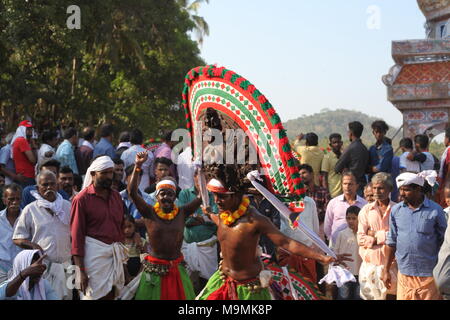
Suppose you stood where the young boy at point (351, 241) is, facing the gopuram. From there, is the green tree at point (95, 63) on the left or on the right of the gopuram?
left

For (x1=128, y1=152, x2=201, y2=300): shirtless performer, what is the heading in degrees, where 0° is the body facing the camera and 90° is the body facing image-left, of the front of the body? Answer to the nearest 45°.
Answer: approximately 0°

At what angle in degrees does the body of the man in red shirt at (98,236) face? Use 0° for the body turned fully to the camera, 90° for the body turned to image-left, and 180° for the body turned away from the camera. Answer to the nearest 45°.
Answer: approximately 315°

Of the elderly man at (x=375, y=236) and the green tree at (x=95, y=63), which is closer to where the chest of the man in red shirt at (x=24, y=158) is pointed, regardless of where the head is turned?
the elderly man

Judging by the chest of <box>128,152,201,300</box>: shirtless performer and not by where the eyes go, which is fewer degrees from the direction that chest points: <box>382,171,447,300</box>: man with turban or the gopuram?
the man with turban
